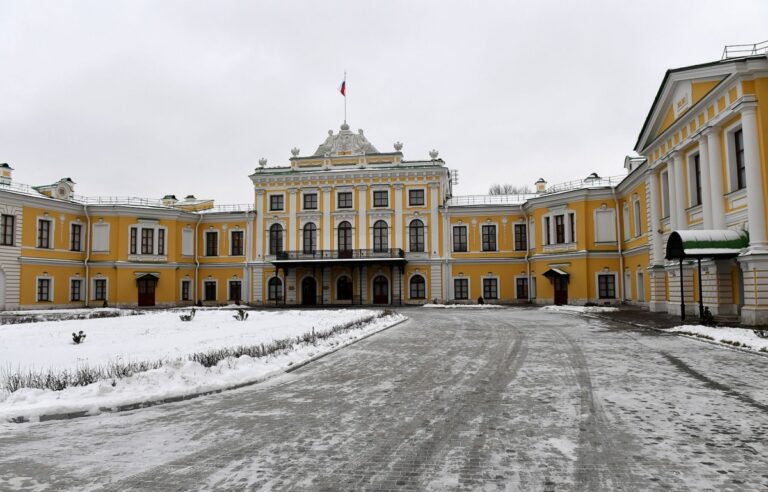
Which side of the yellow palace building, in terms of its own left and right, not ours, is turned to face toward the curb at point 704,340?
front

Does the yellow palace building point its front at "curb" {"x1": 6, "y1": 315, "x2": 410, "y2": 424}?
yes

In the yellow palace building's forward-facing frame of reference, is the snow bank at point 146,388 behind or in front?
in front

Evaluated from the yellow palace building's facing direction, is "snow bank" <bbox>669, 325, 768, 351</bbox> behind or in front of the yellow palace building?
in front

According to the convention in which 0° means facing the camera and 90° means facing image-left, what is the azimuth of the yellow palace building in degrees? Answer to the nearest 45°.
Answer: approximately 0°
